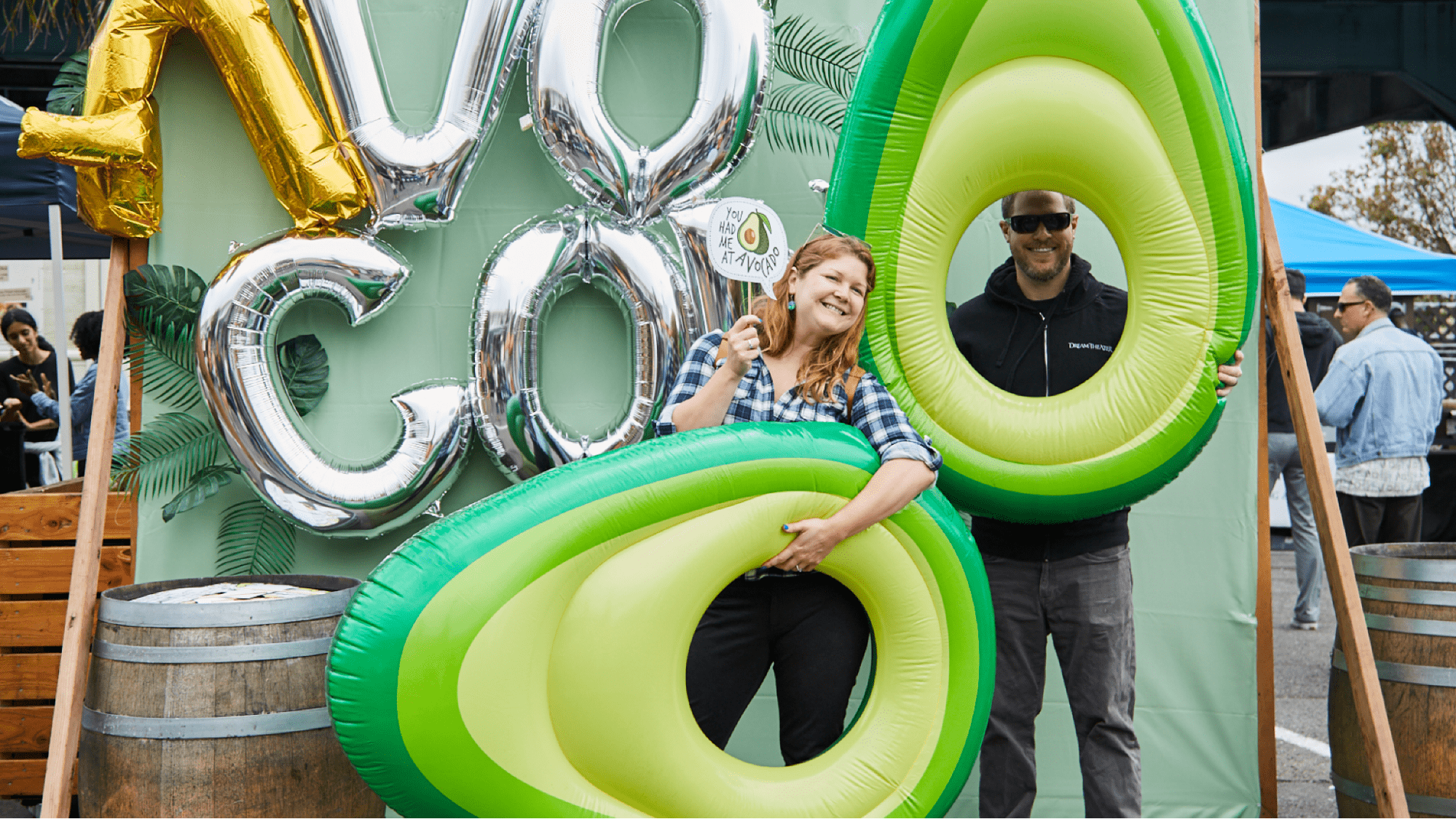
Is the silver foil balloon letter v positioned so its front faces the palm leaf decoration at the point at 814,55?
no

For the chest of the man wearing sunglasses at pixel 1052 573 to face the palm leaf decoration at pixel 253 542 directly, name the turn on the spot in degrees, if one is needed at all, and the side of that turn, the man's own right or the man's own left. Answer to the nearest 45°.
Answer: approximately 90° to the man's own right

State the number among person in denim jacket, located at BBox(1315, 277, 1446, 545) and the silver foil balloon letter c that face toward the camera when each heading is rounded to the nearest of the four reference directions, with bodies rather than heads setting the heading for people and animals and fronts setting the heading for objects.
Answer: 1

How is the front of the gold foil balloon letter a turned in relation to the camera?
facing the viewer

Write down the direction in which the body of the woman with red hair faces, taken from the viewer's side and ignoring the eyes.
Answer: toward the camera

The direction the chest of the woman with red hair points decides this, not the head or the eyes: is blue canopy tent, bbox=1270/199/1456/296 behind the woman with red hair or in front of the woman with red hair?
behind

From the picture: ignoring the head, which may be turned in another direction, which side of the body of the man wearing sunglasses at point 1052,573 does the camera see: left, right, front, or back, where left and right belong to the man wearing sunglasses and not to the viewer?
front

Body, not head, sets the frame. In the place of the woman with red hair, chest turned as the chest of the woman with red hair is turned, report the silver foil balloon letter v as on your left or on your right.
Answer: on your right

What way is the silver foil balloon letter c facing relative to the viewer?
toward the camera

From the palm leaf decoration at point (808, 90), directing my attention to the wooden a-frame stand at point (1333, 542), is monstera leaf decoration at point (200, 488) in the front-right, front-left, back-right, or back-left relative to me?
back-right

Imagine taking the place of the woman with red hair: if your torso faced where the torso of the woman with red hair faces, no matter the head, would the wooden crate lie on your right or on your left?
on your right

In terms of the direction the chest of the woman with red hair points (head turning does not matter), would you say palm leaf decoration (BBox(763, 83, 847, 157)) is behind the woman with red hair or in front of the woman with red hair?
behind

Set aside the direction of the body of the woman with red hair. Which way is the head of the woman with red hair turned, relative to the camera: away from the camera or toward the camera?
toward the camera
